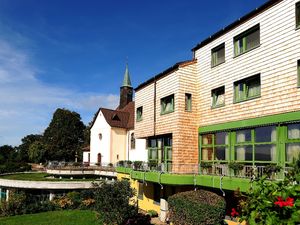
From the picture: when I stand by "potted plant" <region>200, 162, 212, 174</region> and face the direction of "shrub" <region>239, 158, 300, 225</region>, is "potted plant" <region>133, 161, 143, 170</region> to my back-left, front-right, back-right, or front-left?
back-right

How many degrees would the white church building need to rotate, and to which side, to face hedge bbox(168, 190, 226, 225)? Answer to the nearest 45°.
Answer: approximately 45° to its left

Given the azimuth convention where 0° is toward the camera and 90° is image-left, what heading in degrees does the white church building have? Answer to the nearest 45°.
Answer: approximately 45°

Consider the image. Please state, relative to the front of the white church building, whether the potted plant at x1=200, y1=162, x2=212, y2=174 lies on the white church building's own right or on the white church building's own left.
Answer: on the white church building's own left

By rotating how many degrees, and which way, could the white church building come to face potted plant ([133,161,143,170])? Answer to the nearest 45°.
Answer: approximately 45° to its left

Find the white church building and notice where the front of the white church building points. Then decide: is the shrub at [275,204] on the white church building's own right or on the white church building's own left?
on the white church building's own left

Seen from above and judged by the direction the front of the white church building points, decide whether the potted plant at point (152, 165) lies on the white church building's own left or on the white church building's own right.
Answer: on the white church building's own left

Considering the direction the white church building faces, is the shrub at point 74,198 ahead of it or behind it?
ahead
